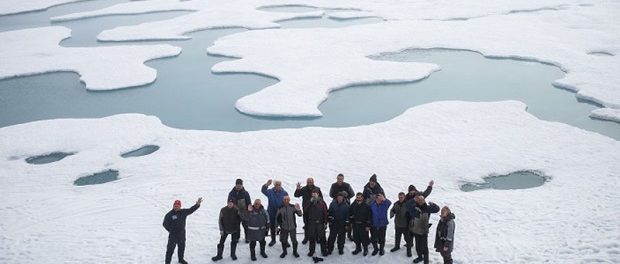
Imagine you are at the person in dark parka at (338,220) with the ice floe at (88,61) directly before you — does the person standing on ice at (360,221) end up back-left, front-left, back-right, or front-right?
back-right

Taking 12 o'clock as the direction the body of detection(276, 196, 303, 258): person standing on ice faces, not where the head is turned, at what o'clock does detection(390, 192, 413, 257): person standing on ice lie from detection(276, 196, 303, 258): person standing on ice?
detection(390, 192, 413, 257): person standing on ice is roughly at 9 o'clock from detection(276, 196, 303, 258): person standing on ice.

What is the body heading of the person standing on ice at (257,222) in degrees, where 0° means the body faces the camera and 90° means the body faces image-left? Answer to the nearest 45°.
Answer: approximately 0°

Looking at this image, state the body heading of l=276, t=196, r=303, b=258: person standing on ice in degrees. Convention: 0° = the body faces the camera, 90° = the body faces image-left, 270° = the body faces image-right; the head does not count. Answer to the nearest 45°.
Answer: approximately 0°

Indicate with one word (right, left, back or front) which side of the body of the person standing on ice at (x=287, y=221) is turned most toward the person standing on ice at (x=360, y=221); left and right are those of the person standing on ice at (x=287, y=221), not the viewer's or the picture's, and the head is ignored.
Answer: left

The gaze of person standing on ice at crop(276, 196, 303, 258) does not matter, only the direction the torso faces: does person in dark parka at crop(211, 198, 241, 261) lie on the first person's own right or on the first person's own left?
on the first person's own right

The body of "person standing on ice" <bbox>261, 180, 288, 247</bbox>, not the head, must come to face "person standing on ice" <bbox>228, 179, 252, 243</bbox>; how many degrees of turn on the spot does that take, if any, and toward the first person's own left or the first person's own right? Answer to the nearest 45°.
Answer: approximately 90° to the first person's own right

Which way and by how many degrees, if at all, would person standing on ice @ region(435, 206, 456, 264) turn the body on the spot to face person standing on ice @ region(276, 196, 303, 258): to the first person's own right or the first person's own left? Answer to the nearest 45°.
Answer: approximately 45° to the first person's own right

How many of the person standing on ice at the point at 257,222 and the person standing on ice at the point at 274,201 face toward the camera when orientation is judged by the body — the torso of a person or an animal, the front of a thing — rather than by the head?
2

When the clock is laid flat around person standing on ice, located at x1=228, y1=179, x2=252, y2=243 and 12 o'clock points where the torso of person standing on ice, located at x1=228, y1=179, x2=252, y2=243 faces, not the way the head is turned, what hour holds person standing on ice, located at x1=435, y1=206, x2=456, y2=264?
person standing on ice, located at x1=435, y1=206, x2=456, y2=264 is roughly at 10 o'clock from person standing on ice, located at x1=228, y1=179, x2=252, y2=243.
